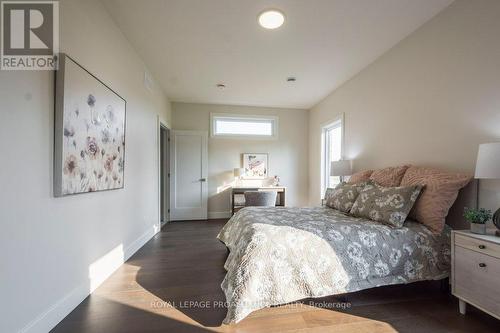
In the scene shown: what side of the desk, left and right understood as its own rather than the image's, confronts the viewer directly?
front

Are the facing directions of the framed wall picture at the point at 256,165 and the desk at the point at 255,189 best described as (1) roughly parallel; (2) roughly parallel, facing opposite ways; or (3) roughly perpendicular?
roughly parallel

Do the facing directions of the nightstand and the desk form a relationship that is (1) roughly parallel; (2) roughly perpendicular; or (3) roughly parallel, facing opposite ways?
roughly perpendicular

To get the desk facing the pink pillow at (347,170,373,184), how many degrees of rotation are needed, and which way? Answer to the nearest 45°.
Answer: approximately 45° to its left

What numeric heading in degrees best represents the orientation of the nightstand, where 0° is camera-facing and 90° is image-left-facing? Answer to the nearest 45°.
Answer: approximately 45°

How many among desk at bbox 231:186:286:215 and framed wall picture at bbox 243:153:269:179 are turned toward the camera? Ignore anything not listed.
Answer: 2

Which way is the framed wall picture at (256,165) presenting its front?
toward the camera

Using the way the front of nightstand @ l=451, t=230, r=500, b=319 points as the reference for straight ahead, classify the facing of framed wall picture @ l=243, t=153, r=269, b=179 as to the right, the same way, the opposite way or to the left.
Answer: to the left

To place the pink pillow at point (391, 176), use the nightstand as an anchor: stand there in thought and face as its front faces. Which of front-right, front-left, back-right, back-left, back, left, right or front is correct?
right

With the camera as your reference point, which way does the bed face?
facing the viewer and to the left of the viewer

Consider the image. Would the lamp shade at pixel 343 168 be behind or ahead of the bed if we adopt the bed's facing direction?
behind
